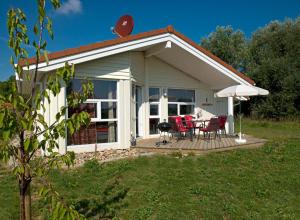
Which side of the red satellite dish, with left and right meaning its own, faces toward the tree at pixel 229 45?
back

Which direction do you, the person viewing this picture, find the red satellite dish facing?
facing the viewer and to the left of the viewer

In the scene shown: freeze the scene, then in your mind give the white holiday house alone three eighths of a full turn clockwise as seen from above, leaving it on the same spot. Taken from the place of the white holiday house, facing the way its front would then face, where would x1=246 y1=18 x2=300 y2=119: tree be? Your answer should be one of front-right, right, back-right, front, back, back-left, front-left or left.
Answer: back-right

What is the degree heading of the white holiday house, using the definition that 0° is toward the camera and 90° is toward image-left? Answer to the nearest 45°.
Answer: approximately 315°

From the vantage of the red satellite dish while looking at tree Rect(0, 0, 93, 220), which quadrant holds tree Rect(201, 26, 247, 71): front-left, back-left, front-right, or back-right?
back-left

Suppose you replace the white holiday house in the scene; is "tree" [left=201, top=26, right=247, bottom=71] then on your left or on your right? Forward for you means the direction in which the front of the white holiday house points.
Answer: on your left

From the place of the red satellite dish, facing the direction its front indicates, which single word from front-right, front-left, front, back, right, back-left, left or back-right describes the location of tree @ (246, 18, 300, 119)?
back

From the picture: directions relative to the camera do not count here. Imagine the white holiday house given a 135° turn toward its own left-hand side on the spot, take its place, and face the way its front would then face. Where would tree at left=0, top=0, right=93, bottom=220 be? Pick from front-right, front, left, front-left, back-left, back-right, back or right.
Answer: back
